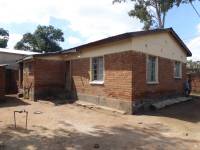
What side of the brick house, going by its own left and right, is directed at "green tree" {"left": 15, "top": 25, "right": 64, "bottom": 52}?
right

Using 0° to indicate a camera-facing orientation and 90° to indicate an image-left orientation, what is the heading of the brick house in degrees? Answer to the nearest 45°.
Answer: approximately 45°
